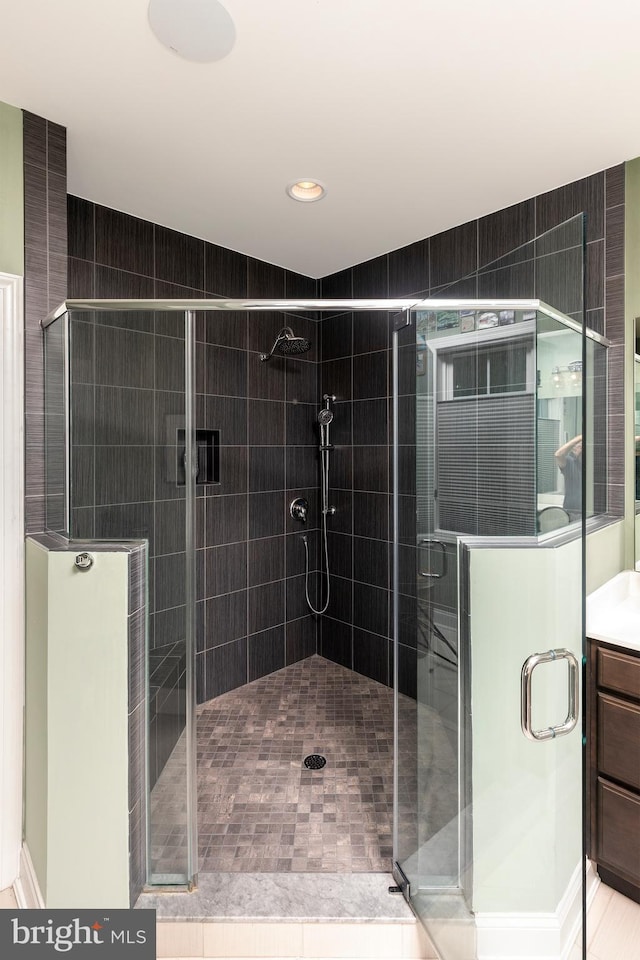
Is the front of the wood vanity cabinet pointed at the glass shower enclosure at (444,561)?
no

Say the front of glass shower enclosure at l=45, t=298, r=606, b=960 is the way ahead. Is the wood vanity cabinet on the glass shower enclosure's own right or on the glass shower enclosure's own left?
on the glass shower enclosure's own left

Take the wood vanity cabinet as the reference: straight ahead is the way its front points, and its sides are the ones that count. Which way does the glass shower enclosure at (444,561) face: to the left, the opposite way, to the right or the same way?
to the left

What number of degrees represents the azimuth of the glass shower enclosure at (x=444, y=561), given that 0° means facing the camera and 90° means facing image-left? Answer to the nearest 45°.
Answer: approximately 0°

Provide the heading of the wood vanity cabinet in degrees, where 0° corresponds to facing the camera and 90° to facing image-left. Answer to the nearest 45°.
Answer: approximately 45°
